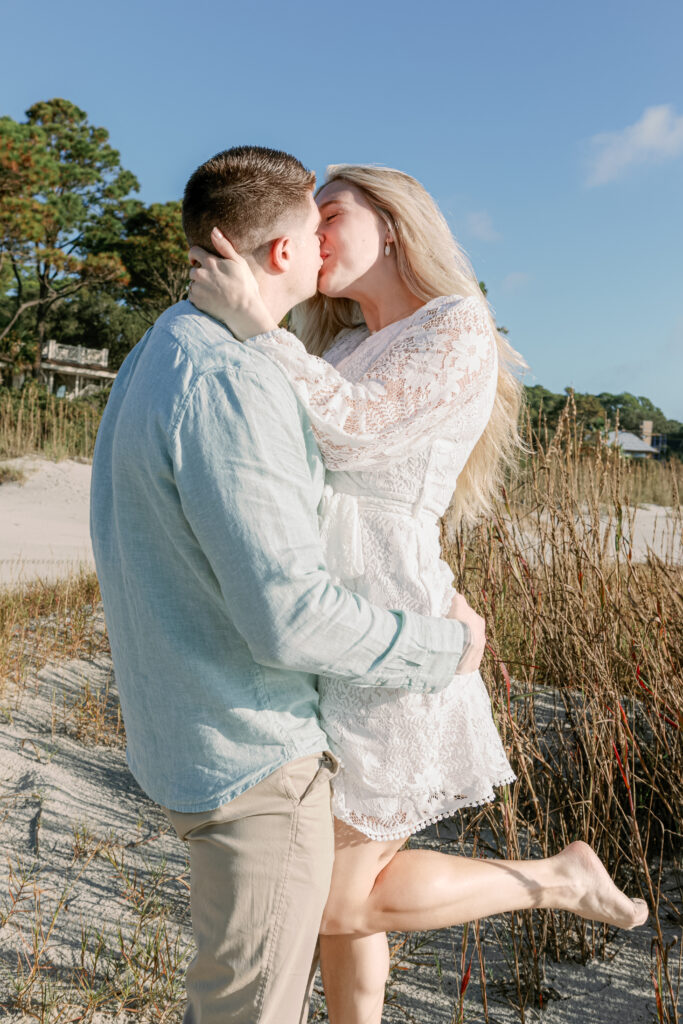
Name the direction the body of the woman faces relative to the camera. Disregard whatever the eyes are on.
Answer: to the viewer's left

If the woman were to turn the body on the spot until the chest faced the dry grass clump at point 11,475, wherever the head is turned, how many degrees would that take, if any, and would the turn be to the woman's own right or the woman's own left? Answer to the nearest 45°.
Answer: approximately 45° to the woman's own right

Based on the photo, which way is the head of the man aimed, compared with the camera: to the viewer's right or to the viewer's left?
to the viewer's right

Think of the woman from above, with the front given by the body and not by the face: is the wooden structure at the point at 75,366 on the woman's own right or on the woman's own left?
on the woman's own right
